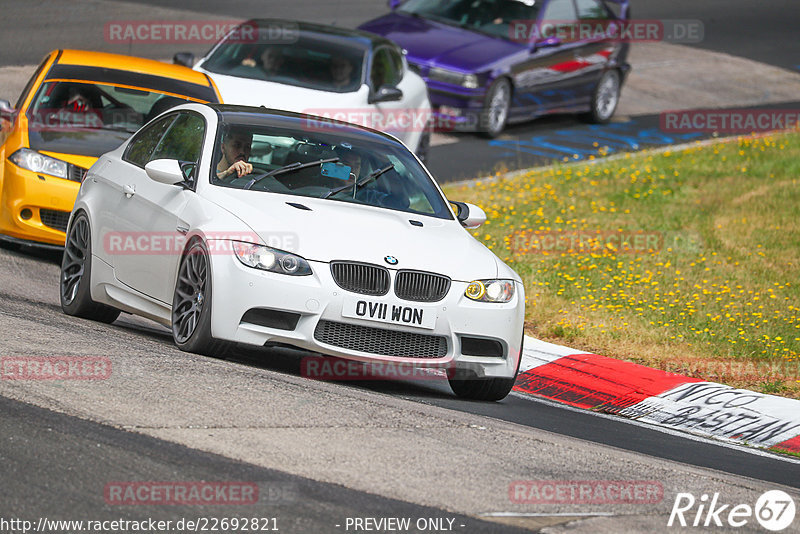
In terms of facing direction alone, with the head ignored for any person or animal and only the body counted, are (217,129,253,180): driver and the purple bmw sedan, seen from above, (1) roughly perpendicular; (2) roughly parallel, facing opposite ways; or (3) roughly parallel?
roughly perpendicular

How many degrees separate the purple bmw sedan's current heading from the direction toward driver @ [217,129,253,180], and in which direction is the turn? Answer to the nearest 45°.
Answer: approximately 45° to its left

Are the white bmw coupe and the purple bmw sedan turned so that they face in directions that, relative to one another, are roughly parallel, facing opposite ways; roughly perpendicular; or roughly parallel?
roughly perpendicular

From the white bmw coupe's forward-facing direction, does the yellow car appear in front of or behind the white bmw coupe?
behind

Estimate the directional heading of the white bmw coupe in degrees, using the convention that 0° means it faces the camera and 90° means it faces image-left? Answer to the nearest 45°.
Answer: approximately 315°

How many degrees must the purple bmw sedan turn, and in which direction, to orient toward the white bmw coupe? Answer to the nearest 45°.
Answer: approximately 45° to its left

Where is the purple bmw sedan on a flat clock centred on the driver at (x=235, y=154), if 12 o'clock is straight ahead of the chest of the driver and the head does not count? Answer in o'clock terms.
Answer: The purple bmw sedan is roughly at 8 o'clock from the driver.
